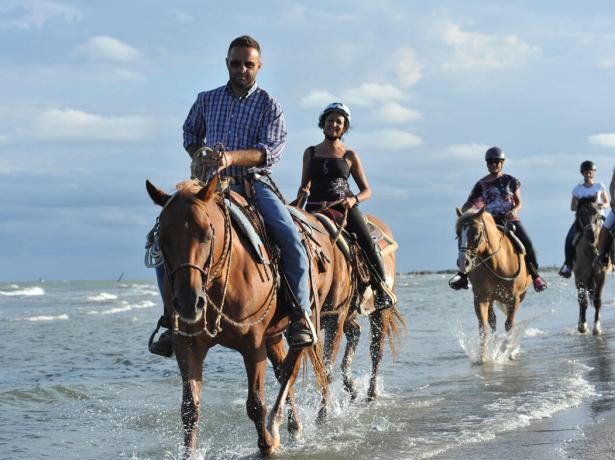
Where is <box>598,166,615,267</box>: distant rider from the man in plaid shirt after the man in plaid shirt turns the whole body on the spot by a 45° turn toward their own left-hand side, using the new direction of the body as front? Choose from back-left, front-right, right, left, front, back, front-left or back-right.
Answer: left

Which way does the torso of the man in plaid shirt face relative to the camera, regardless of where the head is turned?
toward the camera

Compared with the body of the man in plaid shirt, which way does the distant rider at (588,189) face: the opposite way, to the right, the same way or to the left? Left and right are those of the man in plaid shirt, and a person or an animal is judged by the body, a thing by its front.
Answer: the same way

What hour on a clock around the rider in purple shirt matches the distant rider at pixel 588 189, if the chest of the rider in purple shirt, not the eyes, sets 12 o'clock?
The distant rider is roughly at 7 o'clock from the rider in purple shirt.

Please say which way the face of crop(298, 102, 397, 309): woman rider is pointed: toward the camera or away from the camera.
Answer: toward the camera

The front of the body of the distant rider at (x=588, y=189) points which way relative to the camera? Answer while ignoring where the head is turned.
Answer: toward the camera

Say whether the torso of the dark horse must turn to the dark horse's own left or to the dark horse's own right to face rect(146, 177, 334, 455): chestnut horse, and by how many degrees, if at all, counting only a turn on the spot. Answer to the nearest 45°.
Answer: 0° — it already faces it

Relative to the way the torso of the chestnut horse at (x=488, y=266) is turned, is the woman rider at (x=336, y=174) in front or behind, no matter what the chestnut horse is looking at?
in front

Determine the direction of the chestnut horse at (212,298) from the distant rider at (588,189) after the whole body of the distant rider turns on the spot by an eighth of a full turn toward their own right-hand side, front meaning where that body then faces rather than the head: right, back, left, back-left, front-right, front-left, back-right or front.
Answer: front-left

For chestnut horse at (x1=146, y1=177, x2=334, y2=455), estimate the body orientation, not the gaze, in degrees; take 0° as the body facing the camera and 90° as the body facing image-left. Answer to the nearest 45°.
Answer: approximately 45°

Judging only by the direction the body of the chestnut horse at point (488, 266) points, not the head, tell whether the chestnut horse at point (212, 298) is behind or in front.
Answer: in front

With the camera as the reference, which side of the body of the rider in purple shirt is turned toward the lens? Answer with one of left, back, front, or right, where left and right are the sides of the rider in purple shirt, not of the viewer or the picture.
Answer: front

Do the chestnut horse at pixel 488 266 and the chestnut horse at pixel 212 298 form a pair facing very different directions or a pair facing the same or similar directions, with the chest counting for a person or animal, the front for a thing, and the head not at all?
same or similar directions

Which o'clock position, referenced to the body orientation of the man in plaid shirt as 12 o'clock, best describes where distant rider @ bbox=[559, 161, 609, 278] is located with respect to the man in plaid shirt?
The distant rider is roughly at 7 o'clock from the man in plaid shirt.

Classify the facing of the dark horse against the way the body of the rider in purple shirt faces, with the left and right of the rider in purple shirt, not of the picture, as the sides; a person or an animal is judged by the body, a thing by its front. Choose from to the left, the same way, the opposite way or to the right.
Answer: the same way

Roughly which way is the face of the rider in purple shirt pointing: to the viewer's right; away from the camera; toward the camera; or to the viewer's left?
toward the camera

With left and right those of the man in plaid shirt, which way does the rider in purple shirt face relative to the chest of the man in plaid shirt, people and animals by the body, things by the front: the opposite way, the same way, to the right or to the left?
the same way

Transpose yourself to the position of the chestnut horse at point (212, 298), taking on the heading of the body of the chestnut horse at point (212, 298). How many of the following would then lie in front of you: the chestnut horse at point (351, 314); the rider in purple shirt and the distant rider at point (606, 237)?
0
